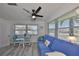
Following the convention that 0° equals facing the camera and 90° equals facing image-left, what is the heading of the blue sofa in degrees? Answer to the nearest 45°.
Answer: approximately 45°

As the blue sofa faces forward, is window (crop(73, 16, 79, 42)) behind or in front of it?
behind

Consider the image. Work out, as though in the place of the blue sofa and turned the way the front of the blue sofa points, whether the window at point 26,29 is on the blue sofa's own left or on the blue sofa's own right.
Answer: on the blue sofa's own right
